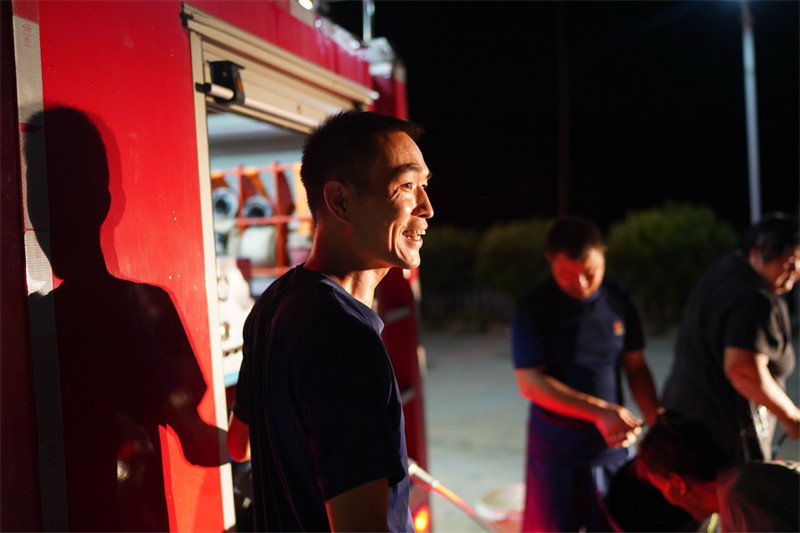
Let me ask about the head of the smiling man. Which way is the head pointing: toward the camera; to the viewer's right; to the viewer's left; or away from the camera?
to the viewer's right

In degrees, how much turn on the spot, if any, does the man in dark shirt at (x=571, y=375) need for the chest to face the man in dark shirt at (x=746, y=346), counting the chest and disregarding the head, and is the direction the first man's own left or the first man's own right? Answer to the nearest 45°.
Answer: approximately 45° to the first man's own left

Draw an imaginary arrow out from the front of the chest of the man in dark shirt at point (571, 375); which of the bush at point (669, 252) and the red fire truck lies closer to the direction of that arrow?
the red fire truck
